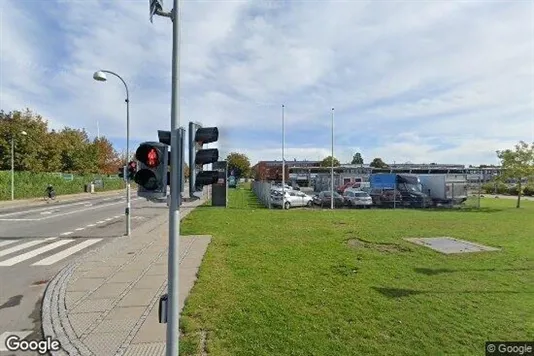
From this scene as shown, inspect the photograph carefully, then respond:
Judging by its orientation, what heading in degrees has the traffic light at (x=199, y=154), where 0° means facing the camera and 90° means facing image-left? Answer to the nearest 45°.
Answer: approximately 270°

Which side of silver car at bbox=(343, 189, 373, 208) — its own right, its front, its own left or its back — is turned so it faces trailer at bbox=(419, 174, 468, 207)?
left

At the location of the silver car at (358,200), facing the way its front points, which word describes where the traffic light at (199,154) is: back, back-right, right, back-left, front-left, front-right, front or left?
front-right

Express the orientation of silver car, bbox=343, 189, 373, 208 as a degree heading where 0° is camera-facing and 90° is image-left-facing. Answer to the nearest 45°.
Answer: approximately 315°

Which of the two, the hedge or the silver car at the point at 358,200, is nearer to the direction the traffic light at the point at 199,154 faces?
the silver car

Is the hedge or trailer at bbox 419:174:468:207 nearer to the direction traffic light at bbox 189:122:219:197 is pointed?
the trailer

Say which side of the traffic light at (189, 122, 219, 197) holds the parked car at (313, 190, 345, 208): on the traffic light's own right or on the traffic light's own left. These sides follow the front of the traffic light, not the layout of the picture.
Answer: on the traffic light's own left

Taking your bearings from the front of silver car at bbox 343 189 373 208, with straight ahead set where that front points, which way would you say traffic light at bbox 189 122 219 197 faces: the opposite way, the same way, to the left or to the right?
to the left
